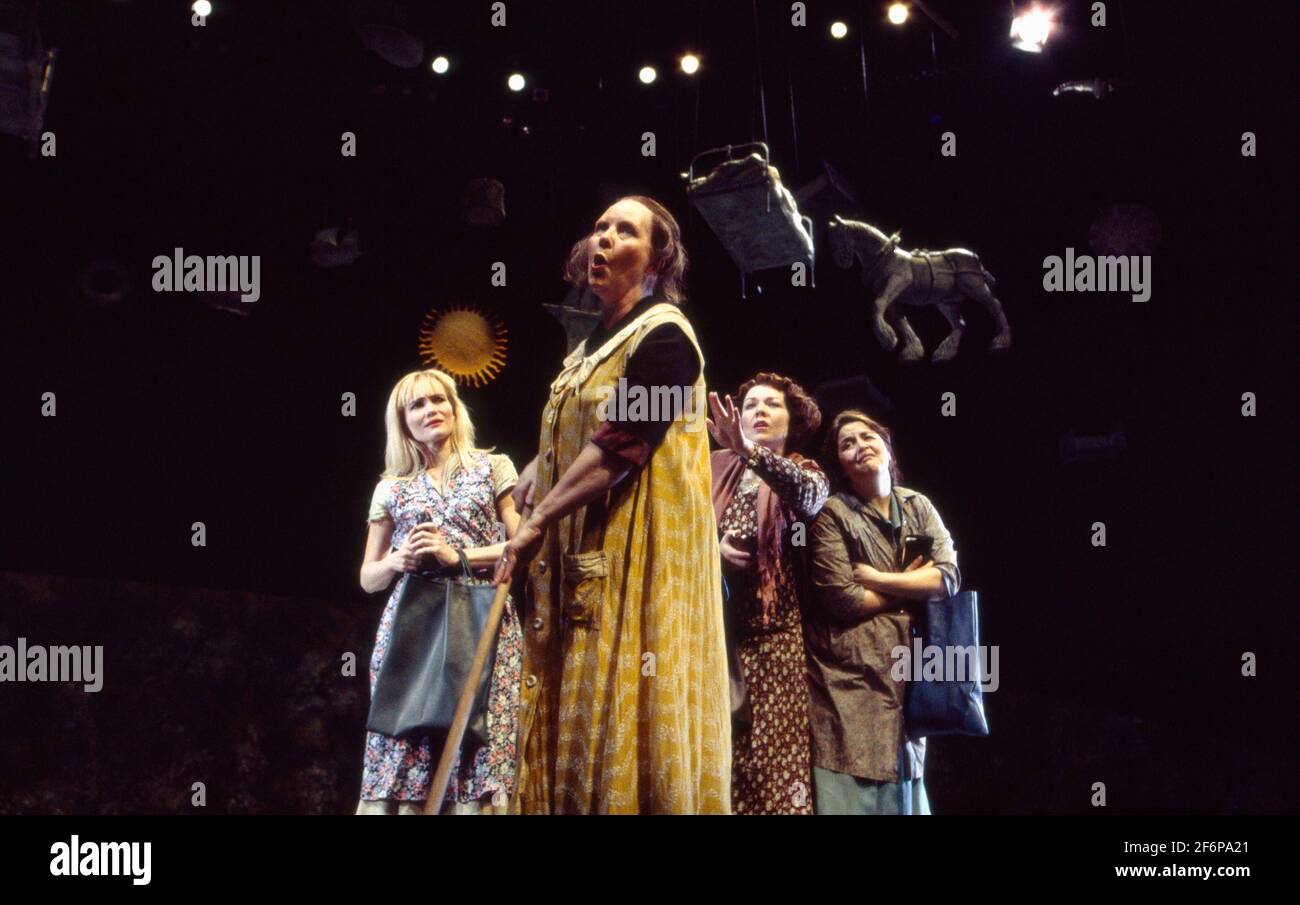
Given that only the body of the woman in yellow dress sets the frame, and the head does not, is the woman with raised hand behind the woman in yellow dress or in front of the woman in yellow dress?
behind

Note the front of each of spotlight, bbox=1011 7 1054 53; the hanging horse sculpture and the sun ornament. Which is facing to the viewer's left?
the hanging horse sculpture

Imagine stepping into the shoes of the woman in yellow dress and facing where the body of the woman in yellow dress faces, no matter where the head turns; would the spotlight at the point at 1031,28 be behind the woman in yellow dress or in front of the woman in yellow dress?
behind

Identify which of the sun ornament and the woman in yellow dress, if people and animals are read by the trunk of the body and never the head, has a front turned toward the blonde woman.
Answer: the sun ornament

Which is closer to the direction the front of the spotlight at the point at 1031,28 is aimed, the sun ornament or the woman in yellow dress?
the woman in yellow dress

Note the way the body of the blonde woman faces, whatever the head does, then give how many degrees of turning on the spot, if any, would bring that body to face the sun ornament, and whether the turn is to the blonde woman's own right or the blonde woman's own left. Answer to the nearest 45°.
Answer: approximately 180°

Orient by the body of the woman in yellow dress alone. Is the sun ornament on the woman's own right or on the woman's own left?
on the woman's own right

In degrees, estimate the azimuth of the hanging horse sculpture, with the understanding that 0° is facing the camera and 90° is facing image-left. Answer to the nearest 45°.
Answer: approximately 90°
